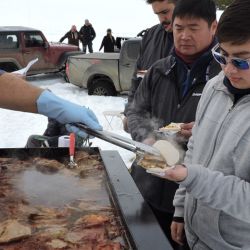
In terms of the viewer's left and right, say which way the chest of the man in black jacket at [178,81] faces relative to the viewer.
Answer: facing the viewer and to the left of the viewer

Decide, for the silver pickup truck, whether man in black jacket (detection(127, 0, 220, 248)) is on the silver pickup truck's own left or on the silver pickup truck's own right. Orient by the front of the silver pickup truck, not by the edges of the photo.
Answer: on the silver pickup truck's own right

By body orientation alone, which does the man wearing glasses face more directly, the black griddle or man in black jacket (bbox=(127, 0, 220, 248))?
the black griddle

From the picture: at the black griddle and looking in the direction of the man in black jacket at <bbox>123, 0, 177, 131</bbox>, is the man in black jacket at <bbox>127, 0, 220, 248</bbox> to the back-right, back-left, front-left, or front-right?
front-right

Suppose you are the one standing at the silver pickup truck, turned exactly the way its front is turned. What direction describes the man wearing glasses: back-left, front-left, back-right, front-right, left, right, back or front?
right

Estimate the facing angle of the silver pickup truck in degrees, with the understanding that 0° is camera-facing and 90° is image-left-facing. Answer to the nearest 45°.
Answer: approximately 270°

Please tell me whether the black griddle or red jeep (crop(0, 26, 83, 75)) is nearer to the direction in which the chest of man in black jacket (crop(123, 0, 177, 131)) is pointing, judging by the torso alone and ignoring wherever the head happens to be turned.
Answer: the black griddle

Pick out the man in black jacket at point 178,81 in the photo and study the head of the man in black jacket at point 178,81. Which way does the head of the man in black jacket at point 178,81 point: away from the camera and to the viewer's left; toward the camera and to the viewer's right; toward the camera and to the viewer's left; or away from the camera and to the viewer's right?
toward the camera and to the viewer's left

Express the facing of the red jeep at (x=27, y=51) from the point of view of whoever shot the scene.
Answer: facing to the right of the viewer
